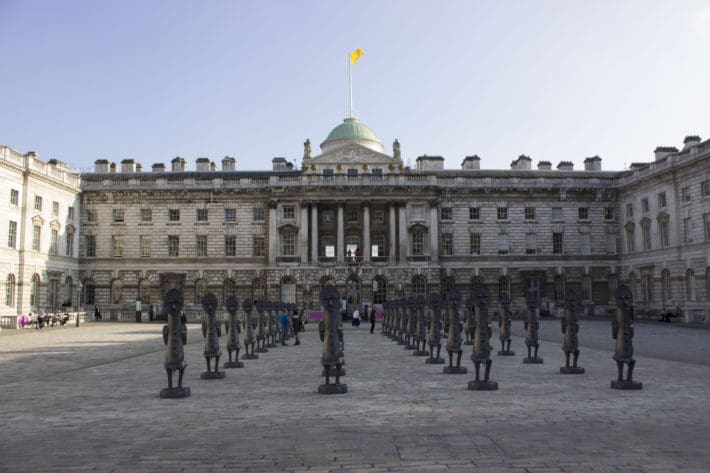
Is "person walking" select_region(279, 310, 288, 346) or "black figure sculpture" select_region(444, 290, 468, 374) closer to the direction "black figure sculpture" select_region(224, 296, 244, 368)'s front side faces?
the black figure sculpture

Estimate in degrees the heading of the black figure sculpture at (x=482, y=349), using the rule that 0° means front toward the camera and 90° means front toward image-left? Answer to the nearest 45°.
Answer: approximately 0°

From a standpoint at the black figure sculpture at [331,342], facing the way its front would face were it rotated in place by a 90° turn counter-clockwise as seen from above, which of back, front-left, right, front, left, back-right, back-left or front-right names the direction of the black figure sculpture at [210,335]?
back-left

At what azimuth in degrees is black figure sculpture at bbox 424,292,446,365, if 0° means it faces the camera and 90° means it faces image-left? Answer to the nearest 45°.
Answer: approximately 0°

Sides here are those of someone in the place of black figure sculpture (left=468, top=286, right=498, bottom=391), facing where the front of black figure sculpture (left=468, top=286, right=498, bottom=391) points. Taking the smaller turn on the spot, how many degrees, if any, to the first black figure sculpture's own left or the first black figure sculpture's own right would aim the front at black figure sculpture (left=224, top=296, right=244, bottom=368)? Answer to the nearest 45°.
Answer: approximately 135° to the first black figure sculpture's own right

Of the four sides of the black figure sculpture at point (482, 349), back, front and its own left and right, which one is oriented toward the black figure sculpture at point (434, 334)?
back

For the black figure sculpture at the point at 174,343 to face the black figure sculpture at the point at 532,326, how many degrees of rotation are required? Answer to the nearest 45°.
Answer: approximately 90° to its left

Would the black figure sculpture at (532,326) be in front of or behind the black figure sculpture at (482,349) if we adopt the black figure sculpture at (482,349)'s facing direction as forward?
behind

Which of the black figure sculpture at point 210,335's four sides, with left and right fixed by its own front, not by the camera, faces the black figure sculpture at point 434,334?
left
